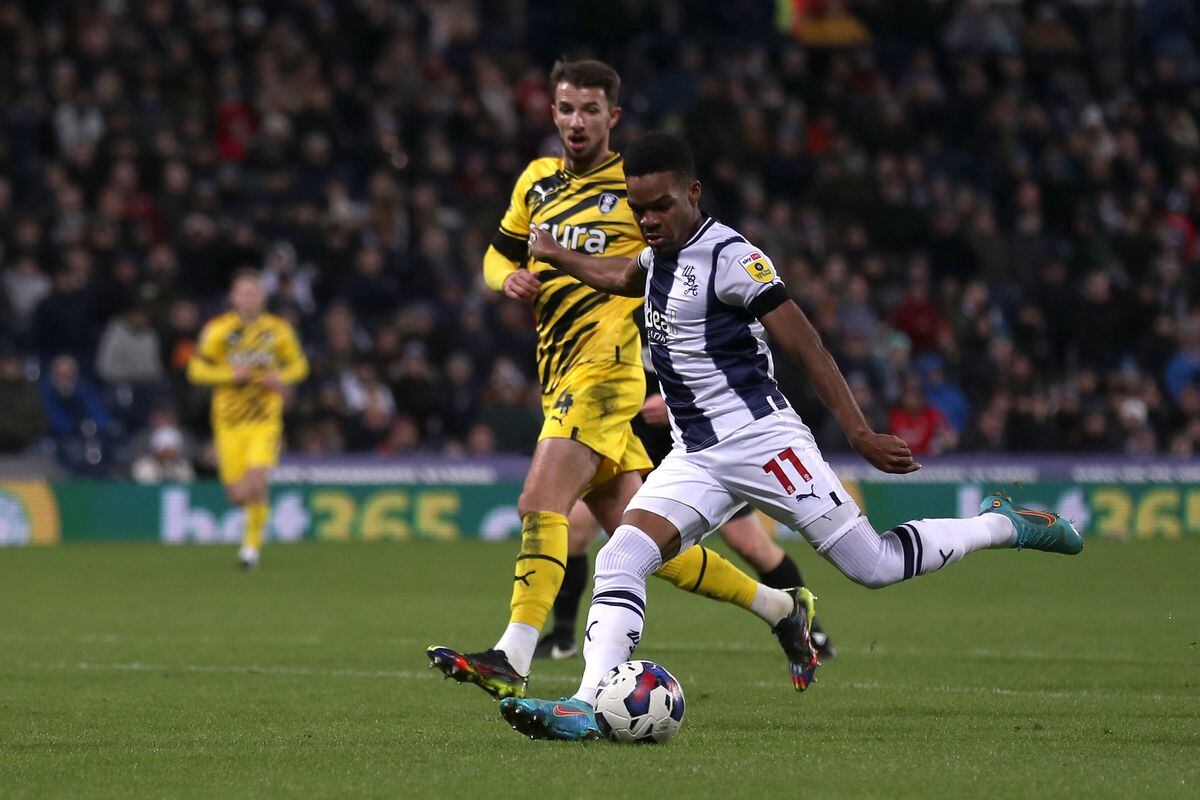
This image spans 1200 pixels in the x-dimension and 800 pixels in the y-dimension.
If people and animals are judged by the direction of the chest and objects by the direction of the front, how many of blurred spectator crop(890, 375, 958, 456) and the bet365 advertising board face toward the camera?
2

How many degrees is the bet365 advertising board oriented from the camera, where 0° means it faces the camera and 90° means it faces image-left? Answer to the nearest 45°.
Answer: approximately 0°

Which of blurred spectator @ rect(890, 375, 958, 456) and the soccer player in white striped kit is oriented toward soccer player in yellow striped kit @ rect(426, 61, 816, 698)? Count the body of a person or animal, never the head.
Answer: the blurred spectator

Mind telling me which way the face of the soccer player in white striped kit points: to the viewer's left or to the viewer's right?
to the viewer's left

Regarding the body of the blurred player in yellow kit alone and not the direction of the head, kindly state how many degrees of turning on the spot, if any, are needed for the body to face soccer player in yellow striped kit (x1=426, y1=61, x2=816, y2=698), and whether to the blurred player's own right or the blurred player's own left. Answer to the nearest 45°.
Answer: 0° — they already face them

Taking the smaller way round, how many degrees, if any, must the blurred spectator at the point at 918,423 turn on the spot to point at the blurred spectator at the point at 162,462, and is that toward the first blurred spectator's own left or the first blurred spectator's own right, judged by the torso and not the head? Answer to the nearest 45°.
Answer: approximately 45° to the first blurred spectator's own right

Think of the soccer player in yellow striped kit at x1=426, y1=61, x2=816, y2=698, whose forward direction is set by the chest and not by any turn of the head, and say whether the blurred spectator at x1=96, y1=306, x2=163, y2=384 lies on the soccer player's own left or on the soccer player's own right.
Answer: on the soccer player's own right
